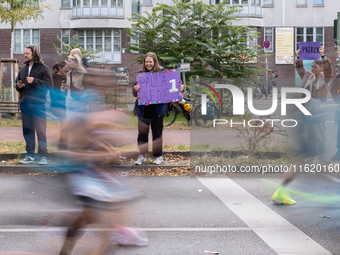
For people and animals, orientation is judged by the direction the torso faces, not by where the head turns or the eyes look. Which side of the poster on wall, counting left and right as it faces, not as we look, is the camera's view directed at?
front

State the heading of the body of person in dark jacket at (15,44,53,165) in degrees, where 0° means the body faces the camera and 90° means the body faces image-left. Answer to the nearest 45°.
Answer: approximately 45°

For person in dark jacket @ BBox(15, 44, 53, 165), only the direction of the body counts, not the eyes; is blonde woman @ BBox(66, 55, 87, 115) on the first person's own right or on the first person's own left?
on the first person's own left

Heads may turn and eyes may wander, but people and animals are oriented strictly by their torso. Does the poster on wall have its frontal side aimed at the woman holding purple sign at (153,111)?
yes

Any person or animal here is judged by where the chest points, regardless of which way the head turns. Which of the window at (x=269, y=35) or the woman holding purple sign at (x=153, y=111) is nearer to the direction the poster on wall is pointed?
the woman holding purple sign

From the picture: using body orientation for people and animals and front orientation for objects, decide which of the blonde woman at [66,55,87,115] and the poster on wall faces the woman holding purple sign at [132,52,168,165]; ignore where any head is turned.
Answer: the poster on wall

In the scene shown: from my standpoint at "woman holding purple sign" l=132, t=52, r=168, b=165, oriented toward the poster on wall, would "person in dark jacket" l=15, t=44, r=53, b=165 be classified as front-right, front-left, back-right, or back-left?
back-left
